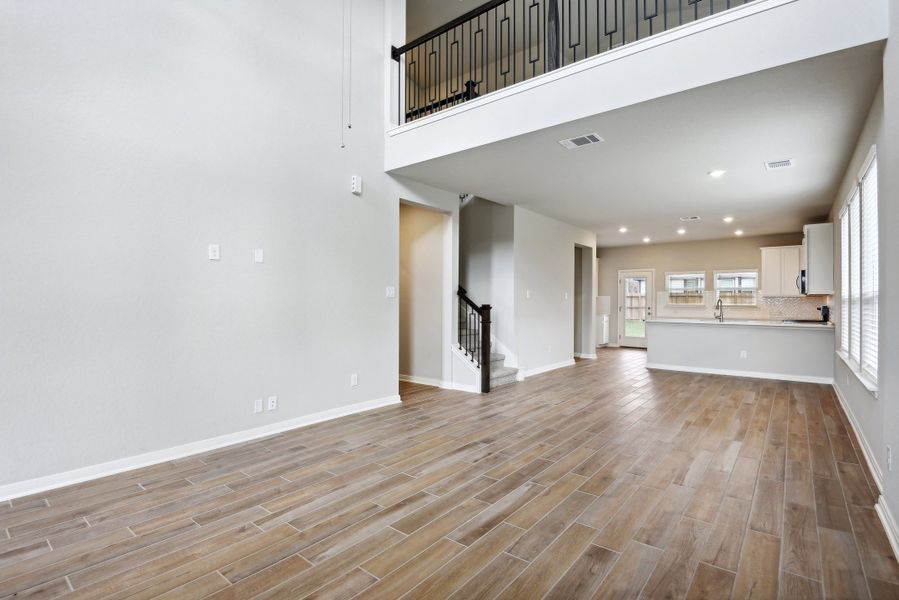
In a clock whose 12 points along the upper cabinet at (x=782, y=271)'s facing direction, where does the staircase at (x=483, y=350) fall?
The staircase is roughly at 1 o'clock from the upper cabinet.

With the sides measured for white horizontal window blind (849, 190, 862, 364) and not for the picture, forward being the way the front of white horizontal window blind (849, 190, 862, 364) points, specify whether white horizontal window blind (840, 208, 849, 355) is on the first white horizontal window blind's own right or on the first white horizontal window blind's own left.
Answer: on the first white horizontal window blind's own right

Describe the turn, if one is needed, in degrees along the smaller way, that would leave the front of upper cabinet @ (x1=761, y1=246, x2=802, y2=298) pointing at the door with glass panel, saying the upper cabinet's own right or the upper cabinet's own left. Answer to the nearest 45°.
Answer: approximately 135° to the upper cabinet's own right

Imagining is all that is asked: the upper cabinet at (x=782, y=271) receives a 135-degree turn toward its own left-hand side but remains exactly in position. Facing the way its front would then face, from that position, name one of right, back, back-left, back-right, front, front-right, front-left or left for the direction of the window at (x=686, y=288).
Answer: left

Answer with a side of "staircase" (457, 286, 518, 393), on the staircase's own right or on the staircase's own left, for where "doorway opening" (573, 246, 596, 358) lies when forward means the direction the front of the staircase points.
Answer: on the staircase's own left

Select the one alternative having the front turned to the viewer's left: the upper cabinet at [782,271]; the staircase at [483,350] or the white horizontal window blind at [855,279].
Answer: the white horizontal window blind

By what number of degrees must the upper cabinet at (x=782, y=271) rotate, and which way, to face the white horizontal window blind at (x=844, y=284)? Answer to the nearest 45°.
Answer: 0° — it already faces it

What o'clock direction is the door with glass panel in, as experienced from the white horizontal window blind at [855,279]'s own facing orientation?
The door with glass panel is roughly at 2 o'clock from the white horizontal window blind.

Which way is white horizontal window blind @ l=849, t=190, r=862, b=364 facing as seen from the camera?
to the viewer's left

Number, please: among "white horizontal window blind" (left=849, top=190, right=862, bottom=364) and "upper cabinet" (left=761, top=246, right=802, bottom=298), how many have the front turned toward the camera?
1

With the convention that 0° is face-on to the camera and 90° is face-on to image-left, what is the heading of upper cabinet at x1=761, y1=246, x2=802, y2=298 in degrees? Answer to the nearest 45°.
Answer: approximately 0°

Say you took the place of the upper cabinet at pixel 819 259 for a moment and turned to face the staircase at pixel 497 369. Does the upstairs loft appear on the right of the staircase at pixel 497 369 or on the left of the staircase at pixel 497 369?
left

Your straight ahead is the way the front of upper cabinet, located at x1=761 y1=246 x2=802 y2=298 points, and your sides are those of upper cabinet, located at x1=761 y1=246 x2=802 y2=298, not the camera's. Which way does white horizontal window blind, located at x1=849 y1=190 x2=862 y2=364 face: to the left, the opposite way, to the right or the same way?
to the right

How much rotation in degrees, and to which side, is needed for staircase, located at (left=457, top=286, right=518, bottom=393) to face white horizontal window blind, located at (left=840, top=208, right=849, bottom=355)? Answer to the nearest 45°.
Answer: approximately 45° to its left
